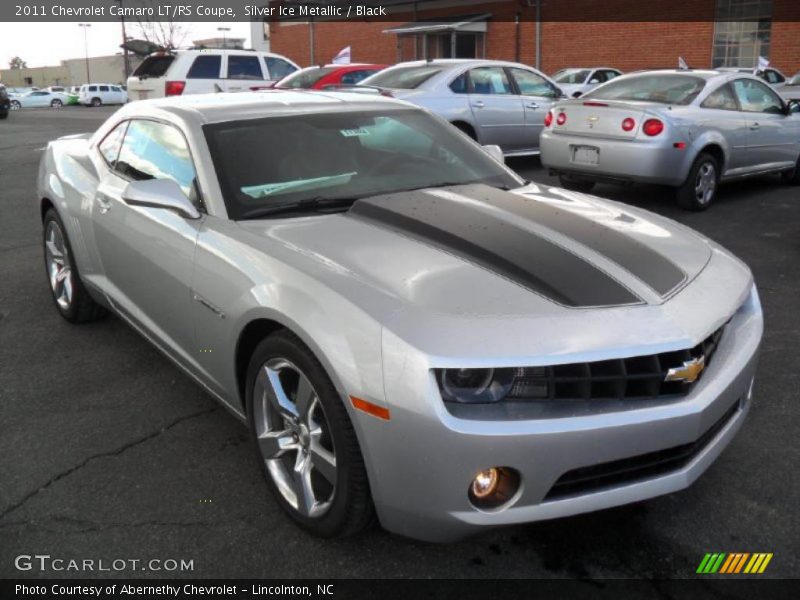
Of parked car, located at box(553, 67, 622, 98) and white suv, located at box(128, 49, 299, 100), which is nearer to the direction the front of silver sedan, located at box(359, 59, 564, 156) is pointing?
the parked car

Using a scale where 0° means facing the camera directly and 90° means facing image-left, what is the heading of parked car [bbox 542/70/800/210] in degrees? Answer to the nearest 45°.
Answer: approximately 225°

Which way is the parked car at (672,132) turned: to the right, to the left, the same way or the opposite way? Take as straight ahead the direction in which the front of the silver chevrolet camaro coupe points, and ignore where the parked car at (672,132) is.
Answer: to the left

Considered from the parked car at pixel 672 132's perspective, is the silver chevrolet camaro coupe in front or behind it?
behind

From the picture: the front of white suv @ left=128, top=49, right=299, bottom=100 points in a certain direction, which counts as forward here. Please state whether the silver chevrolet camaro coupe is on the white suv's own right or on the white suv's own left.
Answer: on the white suv's own right

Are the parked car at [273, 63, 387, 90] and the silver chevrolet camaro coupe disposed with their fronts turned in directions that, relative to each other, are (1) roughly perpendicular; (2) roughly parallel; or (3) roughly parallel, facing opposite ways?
roughly perpendicular

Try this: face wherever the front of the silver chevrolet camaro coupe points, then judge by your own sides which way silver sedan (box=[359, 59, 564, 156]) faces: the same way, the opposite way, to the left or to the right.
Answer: to the left

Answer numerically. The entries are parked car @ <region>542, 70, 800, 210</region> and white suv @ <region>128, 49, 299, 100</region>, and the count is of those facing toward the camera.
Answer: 0

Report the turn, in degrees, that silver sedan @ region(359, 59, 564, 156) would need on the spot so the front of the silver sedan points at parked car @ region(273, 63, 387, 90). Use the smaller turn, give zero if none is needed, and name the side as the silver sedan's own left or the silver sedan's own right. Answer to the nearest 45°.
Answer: approximately 90° to the silver sedan's own left

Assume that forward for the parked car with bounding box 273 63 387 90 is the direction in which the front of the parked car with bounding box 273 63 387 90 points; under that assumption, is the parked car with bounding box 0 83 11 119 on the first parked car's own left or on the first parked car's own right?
on the first parked car's own left

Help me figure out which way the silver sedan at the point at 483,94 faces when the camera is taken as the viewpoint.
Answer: facing away from the viewer and to the right of the viewer

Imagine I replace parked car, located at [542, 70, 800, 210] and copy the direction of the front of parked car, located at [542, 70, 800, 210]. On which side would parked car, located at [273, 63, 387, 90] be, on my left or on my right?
on my left
